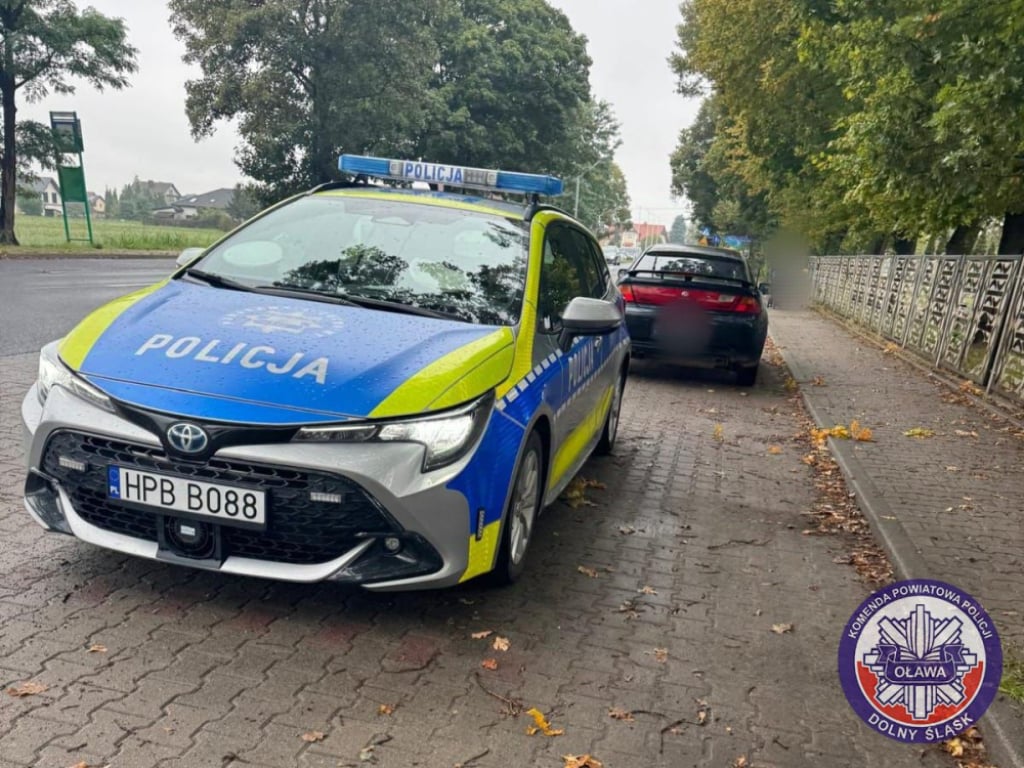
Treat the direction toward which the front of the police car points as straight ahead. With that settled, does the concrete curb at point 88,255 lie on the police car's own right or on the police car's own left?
on the police car's own right

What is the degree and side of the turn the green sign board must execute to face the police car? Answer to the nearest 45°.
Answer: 0° — it already faces it

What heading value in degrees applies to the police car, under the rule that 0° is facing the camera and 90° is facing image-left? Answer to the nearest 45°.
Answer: approximately 45°

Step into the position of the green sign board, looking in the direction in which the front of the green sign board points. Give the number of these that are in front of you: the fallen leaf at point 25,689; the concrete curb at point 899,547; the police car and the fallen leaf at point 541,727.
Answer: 4

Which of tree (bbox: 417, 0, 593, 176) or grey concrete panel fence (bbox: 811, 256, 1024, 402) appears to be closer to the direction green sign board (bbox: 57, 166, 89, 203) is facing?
the grey concrete panel fence

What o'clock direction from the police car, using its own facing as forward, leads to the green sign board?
The green sign board is roughly at 4 o'clock from the police car.

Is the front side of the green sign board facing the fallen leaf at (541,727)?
yes

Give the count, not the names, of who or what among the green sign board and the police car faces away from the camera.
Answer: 0

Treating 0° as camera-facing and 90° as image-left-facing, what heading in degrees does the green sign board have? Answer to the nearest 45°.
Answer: approximately 0°

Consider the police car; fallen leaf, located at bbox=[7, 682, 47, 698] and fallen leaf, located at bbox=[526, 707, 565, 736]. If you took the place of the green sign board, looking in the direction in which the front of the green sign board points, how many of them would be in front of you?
3

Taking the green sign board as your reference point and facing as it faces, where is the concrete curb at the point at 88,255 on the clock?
The concrete curb is roughly at 12 o'clock from the green sign board.

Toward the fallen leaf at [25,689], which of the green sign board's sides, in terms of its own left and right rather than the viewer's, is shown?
front
